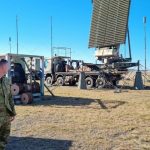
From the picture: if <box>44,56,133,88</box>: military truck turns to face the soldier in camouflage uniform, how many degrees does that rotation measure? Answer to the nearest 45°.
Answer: approximately 90° to its left

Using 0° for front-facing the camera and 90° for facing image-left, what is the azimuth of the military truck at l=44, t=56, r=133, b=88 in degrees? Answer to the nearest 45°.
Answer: approximately 90°
